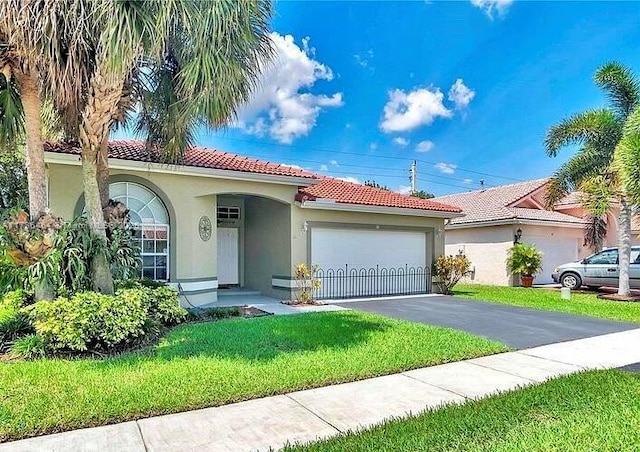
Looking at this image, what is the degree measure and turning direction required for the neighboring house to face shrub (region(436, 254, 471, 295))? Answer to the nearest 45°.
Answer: approximately 45° to its right

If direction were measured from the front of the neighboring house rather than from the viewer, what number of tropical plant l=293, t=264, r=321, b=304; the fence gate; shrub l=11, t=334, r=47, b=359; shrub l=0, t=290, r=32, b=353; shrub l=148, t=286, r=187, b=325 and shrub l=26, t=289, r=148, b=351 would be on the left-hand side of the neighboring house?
0

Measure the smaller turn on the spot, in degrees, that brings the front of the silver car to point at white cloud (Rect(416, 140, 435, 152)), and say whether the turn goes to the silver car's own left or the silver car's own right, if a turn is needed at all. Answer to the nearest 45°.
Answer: approximately 45° to the silver car's own right

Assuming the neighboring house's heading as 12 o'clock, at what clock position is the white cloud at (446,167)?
The white cloud is roughly at 7 o'clock from the neighboring house.

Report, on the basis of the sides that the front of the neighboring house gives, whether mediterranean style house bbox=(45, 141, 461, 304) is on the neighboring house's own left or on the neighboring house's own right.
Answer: on the neighboring house's own right

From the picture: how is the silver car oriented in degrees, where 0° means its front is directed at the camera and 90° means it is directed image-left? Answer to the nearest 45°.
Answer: approximately 90°

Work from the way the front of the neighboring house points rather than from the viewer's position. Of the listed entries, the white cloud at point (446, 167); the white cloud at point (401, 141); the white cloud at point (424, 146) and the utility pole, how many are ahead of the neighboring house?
0

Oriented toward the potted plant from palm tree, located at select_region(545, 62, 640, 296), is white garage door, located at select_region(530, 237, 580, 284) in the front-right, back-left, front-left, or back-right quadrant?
front-right

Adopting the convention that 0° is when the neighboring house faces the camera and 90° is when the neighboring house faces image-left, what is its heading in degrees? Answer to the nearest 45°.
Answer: approximately 315°

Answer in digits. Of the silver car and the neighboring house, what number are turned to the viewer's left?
1
